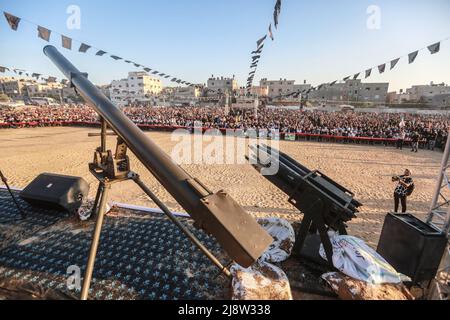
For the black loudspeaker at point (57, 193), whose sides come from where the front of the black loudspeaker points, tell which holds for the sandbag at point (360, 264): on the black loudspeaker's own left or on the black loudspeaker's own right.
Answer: on the black loudspeaker's own left

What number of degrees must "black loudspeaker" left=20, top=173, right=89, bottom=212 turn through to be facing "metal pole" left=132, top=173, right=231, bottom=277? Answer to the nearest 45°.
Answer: approximately 45° to its left

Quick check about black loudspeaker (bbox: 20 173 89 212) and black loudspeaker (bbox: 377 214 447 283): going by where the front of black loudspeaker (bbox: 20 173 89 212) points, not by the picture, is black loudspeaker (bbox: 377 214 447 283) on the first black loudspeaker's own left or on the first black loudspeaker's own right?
on the first black loudspeaker's own left

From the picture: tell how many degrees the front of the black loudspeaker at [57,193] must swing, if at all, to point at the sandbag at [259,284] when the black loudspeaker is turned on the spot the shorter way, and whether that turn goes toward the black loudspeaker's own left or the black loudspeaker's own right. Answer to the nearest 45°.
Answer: approximately 90° to the black loudspeaker's own left

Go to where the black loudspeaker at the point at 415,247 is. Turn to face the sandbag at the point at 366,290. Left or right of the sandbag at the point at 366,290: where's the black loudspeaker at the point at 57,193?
right

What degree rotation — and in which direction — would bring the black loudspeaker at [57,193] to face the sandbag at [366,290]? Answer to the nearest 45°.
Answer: approximately 90° to its left
